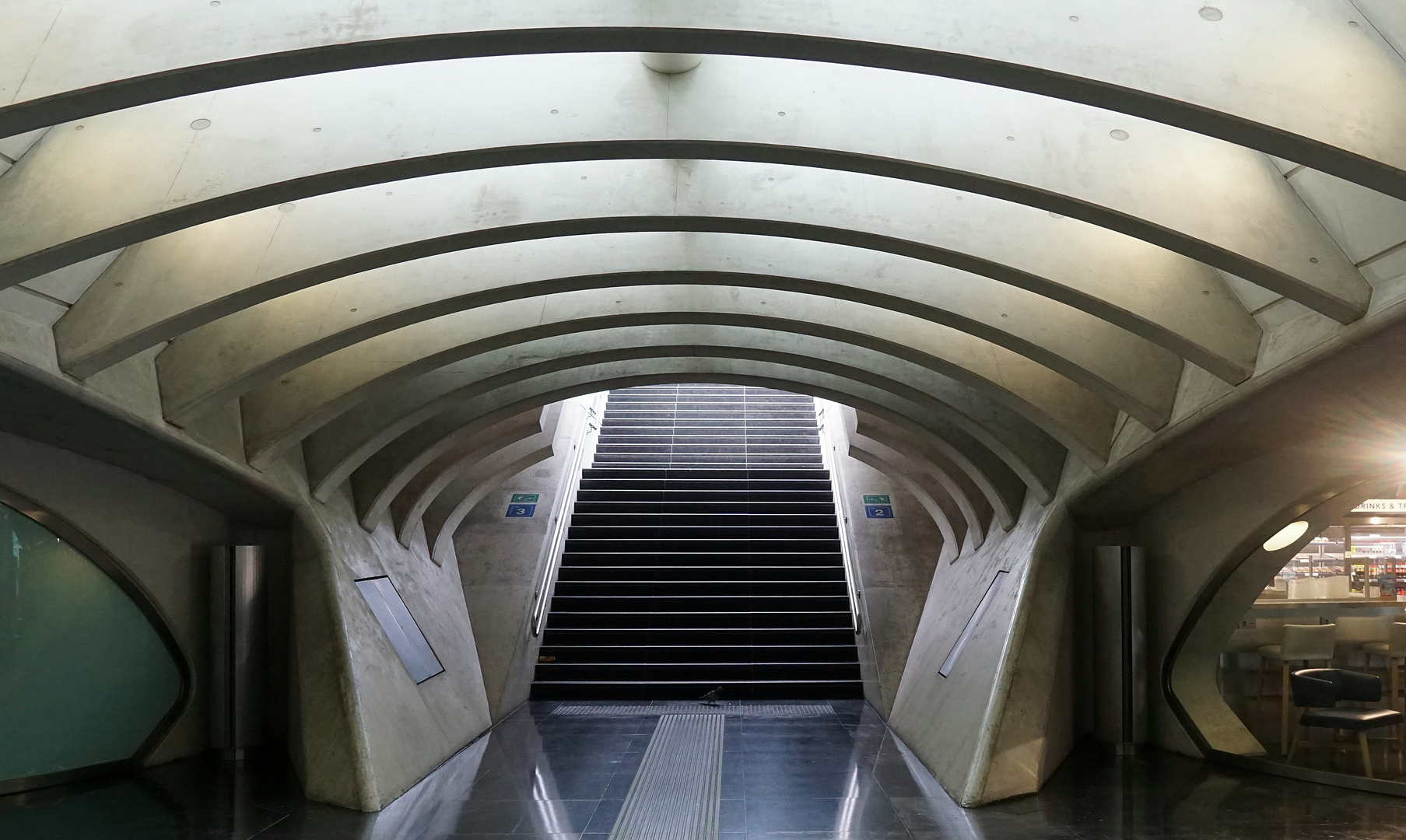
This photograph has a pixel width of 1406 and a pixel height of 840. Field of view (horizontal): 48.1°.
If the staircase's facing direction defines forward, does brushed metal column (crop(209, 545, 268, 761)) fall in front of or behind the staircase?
in front

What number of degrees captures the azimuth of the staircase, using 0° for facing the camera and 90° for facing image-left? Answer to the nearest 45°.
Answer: approximately 0°

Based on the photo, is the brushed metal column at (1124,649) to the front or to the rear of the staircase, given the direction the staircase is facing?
to the front

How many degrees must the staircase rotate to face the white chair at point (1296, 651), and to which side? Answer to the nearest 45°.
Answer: approximately 45° to its left

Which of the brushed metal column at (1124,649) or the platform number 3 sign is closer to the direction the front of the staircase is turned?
the brushed metal column

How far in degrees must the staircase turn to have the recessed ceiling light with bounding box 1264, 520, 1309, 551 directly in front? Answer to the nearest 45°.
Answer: approximately 45° to its left

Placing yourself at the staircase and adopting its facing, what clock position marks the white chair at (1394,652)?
The white chair is roughly at 11 o'clock from the staircase.

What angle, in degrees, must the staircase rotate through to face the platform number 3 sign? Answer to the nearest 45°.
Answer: approximately 90° to its right
